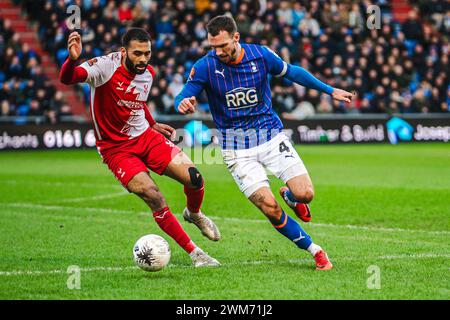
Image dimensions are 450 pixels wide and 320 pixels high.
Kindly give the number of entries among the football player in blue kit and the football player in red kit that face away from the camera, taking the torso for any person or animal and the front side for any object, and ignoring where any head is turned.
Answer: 0

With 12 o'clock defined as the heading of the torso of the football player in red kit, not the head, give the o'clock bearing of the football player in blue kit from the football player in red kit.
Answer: The football player in blue kit is roughly at 11 o'clock from the football player in red kit.

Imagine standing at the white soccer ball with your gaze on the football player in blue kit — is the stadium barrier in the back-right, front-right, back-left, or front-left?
front-left

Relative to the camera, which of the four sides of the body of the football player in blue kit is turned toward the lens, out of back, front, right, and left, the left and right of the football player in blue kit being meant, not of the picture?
front

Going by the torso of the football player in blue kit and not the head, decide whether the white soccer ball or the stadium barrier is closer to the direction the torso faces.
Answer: the white soccer ball

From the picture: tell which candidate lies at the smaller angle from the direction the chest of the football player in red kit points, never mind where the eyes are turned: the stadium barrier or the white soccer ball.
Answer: the white soccer ball

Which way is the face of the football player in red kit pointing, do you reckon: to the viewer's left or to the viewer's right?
to the viewer's right

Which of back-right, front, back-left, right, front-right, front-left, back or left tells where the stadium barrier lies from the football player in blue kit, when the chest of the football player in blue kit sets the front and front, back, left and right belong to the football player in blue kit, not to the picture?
back

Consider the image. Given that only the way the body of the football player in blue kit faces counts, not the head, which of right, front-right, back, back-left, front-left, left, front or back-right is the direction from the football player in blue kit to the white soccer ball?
front-right

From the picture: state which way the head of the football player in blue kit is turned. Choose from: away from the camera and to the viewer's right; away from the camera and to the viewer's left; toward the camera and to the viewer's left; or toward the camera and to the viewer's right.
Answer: toward the camera and to the viewer's left

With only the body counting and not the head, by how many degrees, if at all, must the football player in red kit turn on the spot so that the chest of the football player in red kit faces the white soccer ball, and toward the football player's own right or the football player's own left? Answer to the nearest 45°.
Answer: approximately 45° to the football player's own right
